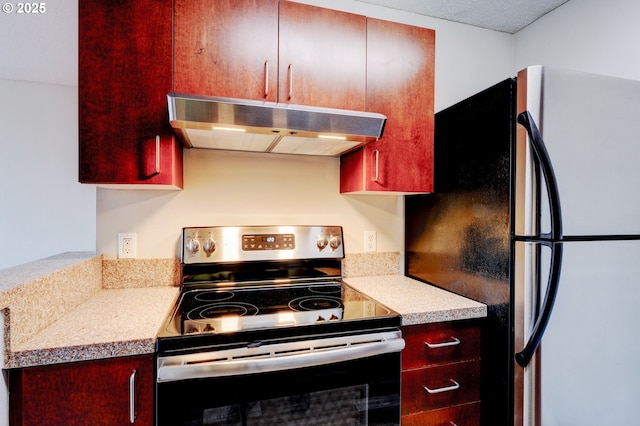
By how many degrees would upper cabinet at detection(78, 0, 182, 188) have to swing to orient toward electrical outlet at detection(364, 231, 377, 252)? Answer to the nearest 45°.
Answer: approximately 90° to its left

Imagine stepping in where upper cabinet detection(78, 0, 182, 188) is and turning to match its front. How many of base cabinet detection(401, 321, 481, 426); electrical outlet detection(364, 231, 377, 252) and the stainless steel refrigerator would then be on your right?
0

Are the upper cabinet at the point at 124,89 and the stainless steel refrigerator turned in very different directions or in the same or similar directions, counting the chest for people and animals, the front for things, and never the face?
same or similar directions

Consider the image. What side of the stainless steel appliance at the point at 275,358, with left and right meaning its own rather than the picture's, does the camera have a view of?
front

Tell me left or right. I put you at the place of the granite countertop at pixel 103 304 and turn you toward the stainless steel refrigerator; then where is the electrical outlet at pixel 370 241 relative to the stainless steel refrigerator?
left

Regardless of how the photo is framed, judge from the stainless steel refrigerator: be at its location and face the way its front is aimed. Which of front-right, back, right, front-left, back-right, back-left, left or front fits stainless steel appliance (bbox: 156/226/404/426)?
right

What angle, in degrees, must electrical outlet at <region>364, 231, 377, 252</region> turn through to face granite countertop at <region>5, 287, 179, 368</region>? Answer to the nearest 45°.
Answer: approximately 45° to its right

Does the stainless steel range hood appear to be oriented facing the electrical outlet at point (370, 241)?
no

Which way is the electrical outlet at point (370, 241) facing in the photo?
toward the camera

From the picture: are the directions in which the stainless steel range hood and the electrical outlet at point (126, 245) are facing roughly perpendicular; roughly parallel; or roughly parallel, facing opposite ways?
roughly parallel

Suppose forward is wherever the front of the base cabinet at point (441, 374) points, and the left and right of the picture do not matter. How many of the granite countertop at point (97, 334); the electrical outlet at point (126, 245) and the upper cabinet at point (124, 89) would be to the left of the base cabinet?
0

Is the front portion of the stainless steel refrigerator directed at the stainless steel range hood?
no

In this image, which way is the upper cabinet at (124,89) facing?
toward the camera

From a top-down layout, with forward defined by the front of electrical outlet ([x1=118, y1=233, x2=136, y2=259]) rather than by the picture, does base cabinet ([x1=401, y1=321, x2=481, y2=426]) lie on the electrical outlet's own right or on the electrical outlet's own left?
on the electrical outlet's own left
